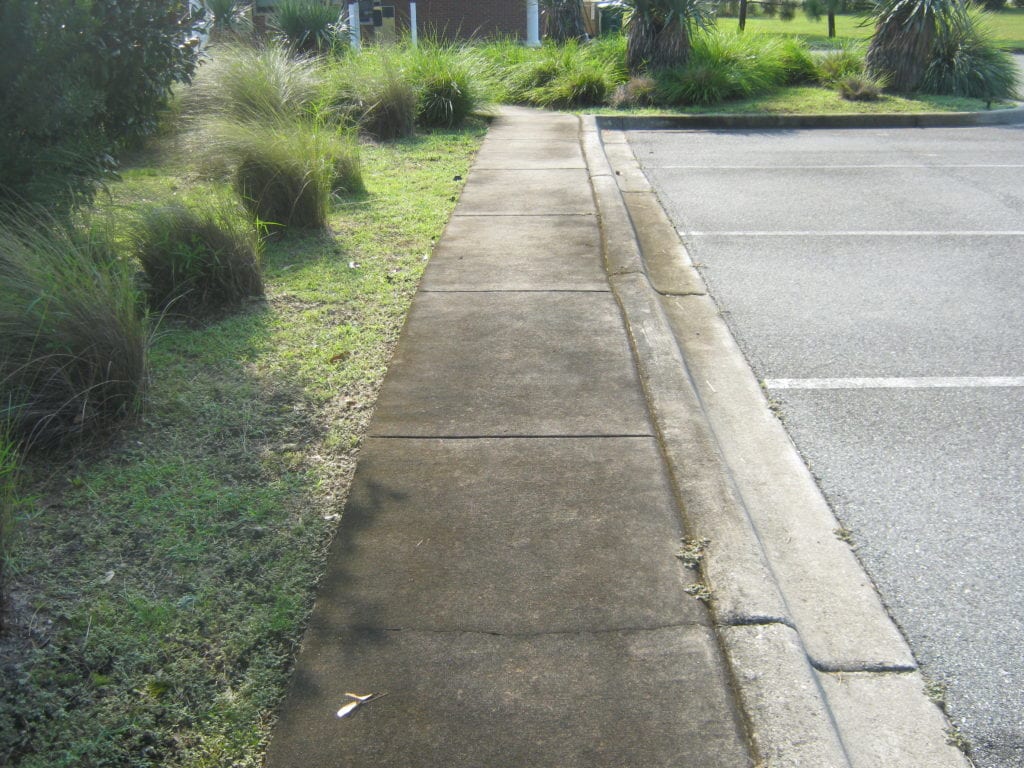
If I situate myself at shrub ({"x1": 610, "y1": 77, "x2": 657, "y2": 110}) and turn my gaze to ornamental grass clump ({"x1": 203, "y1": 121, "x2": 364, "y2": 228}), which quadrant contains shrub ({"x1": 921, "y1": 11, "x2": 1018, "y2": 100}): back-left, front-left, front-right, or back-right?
back-left

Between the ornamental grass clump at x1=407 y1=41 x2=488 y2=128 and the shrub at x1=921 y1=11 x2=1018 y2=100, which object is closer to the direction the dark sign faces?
the ornamental grass clump

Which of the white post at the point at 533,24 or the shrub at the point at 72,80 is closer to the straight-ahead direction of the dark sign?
the shrub

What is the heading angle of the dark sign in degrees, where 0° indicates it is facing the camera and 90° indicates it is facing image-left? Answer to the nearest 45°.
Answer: approximately 0°

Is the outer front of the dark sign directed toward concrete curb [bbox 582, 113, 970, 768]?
yes

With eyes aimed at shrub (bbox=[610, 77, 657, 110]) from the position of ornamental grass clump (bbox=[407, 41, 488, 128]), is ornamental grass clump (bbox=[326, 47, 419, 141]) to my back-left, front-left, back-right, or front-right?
back-right

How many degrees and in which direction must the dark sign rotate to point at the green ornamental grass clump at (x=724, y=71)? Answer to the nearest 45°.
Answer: approximately 45° to its left
